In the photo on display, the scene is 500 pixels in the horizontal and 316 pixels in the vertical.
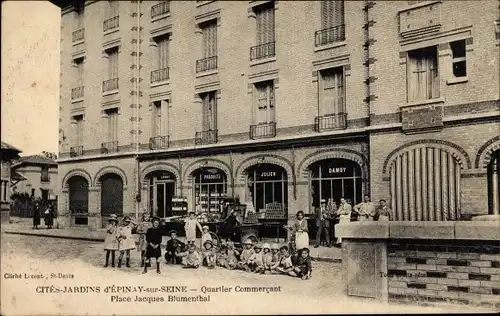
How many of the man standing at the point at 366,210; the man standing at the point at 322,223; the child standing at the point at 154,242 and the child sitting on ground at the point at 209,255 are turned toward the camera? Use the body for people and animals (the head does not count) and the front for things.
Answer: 4

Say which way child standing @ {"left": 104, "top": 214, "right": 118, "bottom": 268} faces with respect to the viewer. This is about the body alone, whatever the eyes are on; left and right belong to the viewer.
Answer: facing the viewer

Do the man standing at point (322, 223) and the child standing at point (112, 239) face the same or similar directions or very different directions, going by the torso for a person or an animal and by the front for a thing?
same or similar directions

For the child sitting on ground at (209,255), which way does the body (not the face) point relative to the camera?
toward the camera

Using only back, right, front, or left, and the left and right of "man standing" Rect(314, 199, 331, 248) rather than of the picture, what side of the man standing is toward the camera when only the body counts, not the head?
front

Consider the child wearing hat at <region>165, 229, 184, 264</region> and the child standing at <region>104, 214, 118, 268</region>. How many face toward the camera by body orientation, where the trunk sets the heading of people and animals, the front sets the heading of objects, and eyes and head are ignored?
2

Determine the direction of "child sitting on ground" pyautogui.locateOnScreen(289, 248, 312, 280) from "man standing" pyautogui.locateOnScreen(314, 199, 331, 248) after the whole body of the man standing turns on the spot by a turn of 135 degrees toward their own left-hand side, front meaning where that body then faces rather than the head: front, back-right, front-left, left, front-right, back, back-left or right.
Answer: back-right

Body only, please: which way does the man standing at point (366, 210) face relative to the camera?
toward the camera
